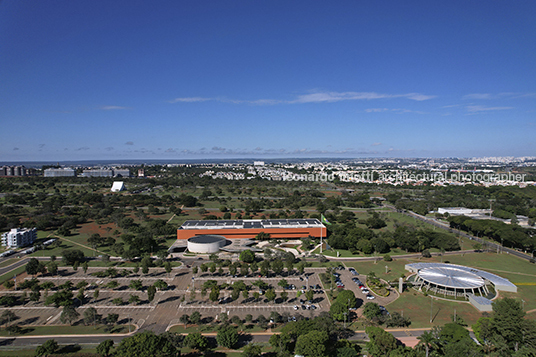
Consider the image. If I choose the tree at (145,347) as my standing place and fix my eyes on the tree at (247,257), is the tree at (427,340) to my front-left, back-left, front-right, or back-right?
front-right

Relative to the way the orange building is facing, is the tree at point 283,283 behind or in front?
in front

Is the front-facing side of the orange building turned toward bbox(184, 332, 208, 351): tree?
yes

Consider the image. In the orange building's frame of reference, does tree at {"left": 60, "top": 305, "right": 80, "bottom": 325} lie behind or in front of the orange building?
in front

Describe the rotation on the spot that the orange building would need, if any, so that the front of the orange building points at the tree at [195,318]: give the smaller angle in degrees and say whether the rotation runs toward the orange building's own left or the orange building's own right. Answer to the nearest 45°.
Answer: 0° — it already faces it

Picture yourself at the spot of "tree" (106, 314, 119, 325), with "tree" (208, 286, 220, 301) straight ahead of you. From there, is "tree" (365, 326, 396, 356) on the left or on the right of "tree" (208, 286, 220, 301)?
right

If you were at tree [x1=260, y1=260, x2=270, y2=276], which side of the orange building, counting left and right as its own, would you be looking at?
front

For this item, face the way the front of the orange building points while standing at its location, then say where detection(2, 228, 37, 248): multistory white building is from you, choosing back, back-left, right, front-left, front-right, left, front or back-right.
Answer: right

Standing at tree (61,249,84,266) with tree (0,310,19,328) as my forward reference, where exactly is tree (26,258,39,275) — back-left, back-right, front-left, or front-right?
front-right

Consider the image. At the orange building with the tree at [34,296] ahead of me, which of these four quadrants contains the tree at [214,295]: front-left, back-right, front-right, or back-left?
front-left

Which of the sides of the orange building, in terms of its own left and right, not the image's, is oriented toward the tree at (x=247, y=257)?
front

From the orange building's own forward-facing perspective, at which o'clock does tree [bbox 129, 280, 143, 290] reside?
The tree is roughly at 1 o'clock from the orange building.

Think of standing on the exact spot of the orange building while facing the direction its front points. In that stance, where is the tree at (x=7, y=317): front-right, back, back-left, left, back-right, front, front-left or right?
front-right

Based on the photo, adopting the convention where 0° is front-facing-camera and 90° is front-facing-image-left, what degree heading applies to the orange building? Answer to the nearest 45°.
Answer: approximately 0°

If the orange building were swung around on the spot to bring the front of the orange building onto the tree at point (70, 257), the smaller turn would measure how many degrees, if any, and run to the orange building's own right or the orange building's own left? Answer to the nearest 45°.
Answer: approximately 45° to the orange building's own right
